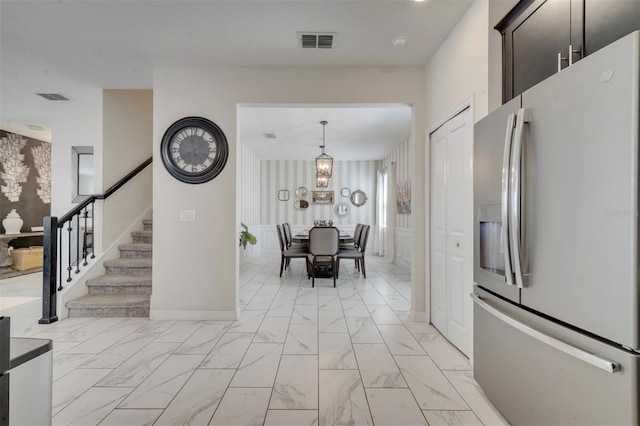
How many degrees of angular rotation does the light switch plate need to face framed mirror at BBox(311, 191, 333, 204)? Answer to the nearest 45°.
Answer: approximately 135° to its left

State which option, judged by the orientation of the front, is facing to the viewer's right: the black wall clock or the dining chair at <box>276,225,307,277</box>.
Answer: the dining chair

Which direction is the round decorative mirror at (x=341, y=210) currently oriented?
toward the camera

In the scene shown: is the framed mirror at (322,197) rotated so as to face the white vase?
no

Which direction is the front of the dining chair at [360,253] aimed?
to the viewer's left

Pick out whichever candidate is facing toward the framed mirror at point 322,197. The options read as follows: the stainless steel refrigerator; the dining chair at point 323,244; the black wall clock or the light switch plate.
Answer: the dining chair

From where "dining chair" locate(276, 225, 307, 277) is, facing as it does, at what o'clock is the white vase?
The white vase is roughly at 6 o'clock from the dining chair.

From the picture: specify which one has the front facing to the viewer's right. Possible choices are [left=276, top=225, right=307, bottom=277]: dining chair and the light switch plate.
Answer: the dining chair

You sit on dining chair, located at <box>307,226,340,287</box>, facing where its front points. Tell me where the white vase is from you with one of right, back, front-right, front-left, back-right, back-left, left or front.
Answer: left

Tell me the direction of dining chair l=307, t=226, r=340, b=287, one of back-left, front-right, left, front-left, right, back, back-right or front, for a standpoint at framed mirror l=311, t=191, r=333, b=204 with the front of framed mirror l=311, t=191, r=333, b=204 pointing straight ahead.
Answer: front

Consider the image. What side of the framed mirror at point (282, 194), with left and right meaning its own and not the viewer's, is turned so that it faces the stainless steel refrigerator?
front

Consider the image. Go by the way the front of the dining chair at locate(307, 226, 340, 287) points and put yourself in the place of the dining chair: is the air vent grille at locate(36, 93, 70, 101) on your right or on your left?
on your left

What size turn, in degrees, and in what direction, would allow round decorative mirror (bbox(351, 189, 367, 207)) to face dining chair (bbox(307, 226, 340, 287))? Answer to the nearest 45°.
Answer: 0° — it already faces it

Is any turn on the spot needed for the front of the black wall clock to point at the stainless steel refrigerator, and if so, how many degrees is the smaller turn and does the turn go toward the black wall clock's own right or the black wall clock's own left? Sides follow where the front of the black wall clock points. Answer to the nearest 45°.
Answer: approximately 45° to the black wall clock's own left

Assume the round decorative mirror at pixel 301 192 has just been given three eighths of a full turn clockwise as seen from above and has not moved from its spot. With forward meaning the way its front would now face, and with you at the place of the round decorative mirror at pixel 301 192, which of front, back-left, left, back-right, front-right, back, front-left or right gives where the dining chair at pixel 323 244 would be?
back-left

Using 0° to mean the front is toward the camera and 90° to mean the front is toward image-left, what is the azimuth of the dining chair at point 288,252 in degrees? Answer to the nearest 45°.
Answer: approximately 270°

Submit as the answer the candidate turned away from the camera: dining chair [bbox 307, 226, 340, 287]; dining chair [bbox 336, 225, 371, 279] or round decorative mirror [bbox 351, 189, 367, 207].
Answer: dining chair [bbox 307, 226, 340, 287]

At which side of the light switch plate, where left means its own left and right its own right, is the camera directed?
front

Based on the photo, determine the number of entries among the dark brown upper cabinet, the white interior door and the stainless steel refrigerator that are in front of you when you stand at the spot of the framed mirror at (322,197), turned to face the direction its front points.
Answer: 3

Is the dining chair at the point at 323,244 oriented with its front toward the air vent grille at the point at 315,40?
no

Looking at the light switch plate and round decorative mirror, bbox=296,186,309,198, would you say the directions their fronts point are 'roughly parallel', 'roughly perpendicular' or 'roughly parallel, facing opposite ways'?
roughly parallel

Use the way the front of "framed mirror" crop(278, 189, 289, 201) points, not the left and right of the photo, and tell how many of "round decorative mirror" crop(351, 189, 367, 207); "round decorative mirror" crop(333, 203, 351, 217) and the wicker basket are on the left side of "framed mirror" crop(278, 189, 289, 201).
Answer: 2

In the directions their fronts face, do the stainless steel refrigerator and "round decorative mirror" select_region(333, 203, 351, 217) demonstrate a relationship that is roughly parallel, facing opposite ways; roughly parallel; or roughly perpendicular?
roughly perpendicular
